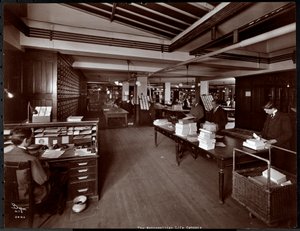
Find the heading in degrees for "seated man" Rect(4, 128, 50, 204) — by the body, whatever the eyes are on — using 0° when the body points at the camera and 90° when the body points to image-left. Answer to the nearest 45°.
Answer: approximately 225°

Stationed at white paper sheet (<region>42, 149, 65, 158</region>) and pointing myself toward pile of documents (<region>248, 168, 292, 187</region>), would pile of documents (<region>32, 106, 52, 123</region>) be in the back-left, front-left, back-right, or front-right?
back-left
